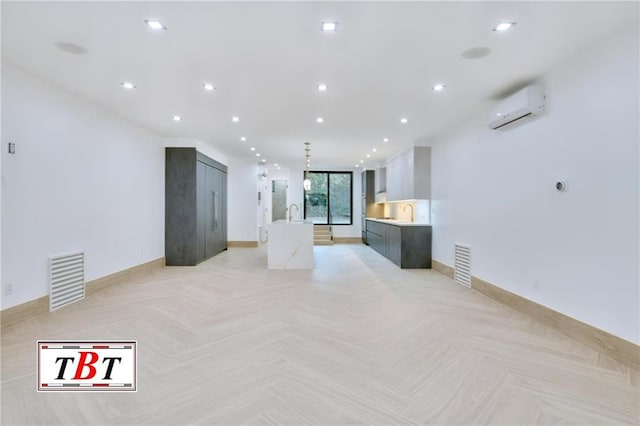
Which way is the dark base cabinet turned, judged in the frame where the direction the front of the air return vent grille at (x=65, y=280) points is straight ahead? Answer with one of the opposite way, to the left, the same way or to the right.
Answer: the opposite way

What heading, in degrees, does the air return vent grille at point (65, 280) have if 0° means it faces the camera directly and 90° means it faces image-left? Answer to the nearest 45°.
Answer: approximately 315°

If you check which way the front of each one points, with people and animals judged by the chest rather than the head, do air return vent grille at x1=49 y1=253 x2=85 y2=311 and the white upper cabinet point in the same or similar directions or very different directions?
very different directions

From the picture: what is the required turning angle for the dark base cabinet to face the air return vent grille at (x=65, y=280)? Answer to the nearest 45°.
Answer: approximately 45° to its left

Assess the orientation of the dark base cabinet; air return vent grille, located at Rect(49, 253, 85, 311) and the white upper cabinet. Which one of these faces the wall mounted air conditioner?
the air return vent grille

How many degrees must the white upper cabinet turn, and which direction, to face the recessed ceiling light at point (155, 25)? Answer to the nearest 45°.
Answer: approximately 45° to its left

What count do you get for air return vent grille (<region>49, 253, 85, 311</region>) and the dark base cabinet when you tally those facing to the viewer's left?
1

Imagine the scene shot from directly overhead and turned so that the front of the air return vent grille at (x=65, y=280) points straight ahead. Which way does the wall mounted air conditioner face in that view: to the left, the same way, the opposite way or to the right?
the opposite way

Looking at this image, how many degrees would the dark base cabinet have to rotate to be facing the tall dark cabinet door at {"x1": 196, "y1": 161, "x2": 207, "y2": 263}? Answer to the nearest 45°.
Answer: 0° — it already faces it

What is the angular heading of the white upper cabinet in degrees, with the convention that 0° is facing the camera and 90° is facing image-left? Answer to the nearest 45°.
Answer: approximately 90°

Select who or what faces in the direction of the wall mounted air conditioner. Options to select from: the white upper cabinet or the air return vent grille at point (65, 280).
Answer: the air return vent grille

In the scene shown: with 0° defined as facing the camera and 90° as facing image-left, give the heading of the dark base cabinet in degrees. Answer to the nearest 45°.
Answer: approximately 90°

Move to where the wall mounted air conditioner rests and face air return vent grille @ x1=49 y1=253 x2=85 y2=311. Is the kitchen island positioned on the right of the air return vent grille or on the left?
right
